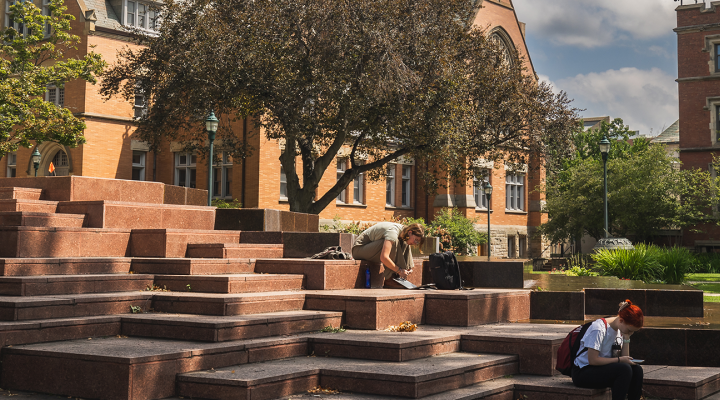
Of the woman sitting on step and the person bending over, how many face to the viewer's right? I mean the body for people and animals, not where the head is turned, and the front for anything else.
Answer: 2

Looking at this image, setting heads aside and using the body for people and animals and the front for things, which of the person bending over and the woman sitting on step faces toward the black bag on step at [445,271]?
the person bending over

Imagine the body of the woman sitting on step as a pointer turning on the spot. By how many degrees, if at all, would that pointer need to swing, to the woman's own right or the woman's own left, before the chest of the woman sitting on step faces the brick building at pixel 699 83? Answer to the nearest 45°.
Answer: approximately 90° to the woman's own left

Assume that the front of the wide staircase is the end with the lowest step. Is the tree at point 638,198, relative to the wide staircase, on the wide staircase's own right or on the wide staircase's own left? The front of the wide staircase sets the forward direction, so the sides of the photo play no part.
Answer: on the wide staircase's own left

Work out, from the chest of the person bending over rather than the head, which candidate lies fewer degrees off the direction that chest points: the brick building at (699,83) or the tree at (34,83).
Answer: the brick building

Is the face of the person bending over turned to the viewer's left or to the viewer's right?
to the viewer's right

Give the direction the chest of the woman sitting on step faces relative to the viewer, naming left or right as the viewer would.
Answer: facing to the right of the viewer

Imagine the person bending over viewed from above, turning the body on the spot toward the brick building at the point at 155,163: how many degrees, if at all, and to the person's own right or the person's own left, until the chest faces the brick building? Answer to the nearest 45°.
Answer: approximately 135° to the person's own left

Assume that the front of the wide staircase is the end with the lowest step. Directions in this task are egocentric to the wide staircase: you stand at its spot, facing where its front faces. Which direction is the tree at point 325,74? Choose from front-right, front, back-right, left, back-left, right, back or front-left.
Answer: back-left

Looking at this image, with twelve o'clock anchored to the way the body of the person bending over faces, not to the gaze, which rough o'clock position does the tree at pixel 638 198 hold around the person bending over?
The tree is roughly at 10 o'clock from the person bending over.

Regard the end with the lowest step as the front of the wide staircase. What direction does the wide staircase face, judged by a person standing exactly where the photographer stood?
facing the viewer and to the right of the viewer

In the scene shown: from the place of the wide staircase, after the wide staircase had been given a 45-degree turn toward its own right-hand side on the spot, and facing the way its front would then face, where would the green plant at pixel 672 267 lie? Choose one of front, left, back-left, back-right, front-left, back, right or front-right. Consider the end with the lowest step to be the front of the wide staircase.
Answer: back-left

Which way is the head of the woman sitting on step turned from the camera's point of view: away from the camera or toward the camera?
toward the camera

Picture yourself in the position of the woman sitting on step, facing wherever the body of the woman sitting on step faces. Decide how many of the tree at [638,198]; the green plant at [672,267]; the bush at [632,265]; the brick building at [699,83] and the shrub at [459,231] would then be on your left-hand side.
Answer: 5

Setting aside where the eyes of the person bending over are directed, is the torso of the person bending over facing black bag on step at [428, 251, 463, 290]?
yes

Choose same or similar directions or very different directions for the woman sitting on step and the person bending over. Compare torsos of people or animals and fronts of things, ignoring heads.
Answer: same or similar directions

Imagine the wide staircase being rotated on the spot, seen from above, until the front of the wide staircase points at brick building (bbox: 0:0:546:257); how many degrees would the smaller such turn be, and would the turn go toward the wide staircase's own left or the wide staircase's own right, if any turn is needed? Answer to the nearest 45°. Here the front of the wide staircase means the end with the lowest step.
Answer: approximately 135° to the wide staircase's own left

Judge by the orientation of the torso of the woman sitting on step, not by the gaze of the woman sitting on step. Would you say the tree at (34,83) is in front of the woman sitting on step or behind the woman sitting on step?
behind

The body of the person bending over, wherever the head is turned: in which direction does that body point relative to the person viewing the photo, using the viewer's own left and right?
facing to the right of the viewer
